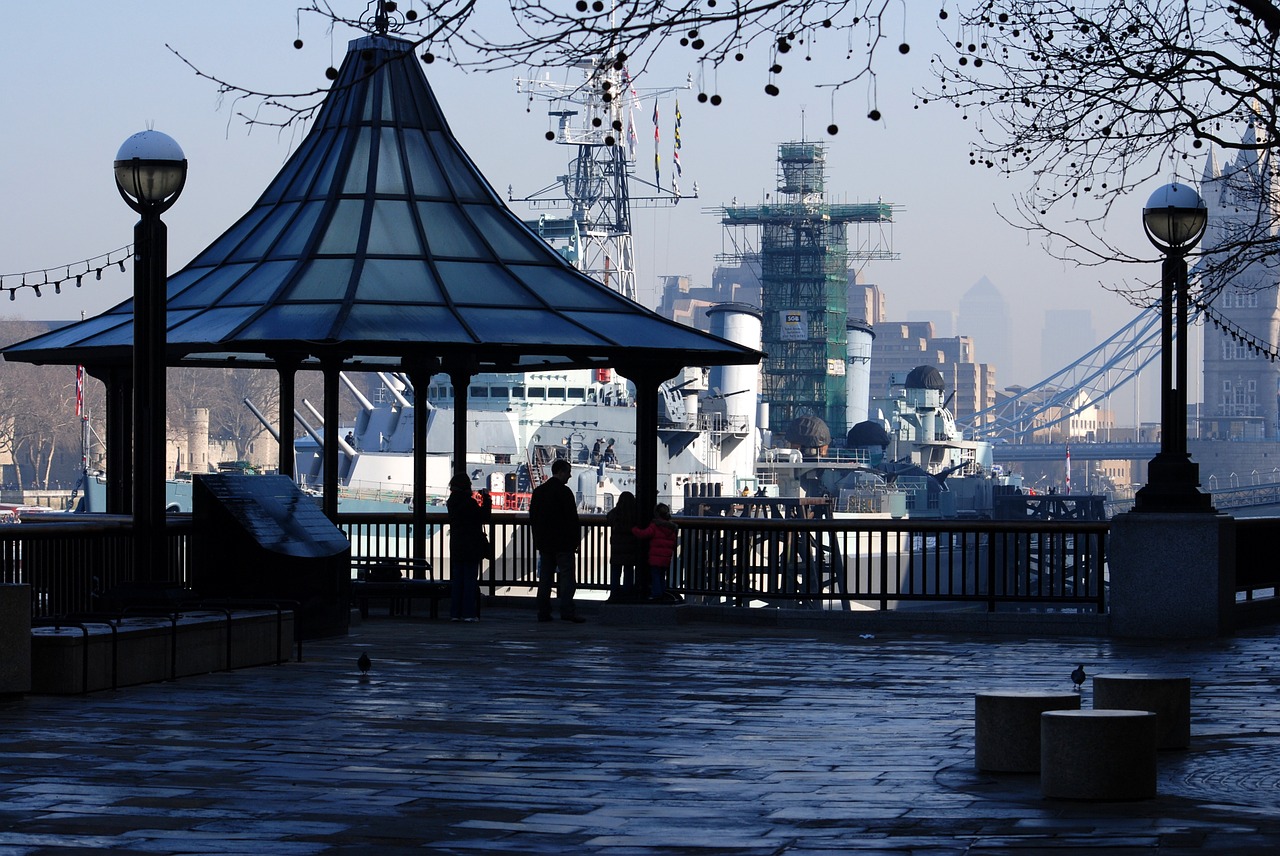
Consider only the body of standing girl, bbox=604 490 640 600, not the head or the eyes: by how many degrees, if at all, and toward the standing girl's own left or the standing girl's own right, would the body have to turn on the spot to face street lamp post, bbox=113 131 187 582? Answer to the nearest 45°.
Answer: approximately 135° to the standing girl's own left

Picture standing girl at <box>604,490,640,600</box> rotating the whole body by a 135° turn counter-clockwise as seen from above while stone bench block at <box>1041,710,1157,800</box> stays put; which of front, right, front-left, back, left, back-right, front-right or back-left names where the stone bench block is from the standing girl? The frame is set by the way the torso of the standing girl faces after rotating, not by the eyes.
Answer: front-left

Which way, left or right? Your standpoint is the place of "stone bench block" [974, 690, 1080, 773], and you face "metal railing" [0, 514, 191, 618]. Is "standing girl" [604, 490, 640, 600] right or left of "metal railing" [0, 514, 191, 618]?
right

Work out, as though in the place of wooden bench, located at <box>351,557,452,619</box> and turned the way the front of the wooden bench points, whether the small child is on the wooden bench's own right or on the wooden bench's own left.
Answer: on the wooden bench's own left

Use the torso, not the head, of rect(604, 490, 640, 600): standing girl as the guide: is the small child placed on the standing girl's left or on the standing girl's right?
on the standing girl's right

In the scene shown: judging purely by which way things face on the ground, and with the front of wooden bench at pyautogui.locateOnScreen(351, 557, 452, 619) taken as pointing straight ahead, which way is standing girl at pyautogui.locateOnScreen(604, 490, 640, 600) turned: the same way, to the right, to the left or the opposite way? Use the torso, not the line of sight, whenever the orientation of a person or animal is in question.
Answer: the opposite way

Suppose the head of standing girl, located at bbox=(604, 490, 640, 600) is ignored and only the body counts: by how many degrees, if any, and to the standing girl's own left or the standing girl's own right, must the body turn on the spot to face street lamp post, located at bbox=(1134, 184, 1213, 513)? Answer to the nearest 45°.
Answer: approximately 135° to the standing girl's own right

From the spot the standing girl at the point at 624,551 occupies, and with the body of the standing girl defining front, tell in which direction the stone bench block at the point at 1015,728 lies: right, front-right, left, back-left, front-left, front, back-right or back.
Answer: back

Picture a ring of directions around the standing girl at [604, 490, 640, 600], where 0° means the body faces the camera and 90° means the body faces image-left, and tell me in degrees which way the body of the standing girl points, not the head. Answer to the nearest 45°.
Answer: approximately 180°
